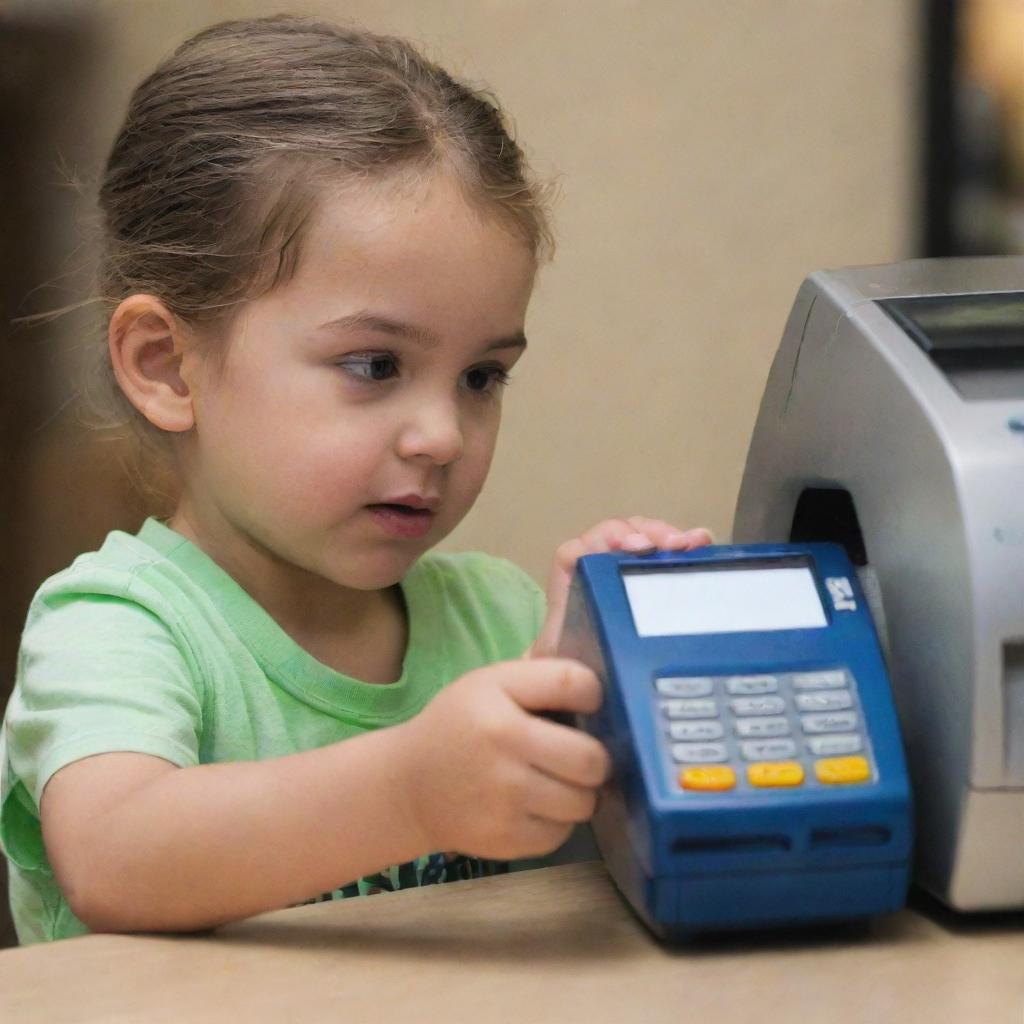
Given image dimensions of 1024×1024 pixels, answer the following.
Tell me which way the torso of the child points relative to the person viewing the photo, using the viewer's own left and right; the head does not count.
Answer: facing the viewer and to the right of the viewer

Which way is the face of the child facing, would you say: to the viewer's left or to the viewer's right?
to the viewer's right

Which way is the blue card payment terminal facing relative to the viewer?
toward the camera
